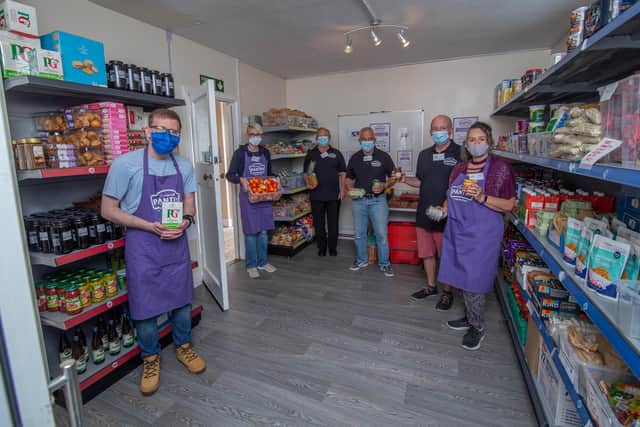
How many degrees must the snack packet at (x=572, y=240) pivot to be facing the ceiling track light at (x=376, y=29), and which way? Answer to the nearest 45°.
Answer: approximately 90° to its right

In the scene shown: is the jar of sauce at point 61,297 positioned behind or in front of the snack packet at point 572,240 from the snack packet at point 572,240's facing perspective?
in front

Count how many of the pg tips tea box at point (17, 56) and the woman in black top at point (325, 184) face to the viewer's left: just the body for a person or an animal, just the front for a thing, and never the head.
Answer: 0

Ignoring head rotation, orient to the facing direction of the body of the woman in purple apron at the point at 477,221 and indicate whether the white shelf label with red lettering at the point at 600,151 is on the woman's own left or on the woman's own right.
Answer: on the woman's own left
